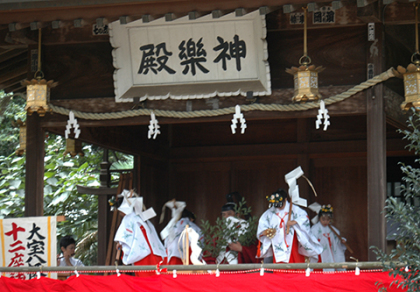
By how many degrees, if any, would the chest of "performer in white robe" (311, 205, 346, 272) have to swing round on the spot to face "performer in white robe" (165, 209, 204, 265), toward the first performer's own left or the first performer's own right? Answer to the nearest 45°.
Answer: approximately 90° to the first performer's own right

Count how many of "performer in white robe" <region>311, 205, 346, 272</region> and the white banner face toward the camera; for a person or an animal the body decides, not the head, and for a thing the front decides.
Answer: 2

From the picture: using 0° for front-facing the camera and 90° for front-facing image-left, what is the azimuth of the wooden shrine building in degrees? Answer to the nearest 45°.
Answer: approximately 0°

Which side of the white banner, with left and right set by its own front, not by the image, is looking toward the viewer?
front

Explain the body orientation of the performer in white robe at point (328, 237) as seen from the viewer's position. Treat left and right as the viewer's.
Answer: facing the viewer
